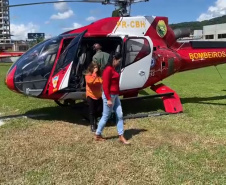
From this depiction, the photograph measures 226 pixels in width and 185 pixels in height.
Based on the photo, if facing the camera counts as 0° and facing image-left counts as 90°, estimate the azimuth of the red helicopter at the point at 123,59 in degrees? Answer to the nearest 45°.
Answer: approximately 90°

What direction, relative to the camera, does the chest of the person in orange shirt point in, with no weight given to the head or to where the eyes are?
toward the camera

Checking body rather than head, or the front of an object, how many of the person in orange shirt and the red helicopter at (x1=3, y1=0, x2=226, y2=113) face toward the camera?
1

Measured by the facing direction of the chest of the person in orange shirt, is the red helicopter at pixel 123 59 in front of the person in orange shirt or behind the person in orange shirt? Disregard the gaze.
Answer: behind

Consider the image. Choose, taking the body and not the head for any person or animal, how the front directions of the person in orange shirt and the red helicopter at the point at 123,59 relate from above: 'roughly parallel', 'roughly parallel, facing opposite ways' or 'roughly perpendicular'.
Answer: roughly perpendicular

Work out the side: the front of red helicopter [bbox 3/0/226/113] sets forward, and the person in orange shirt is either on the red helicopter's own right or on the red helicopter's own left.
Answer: on the red helicopter's own left
